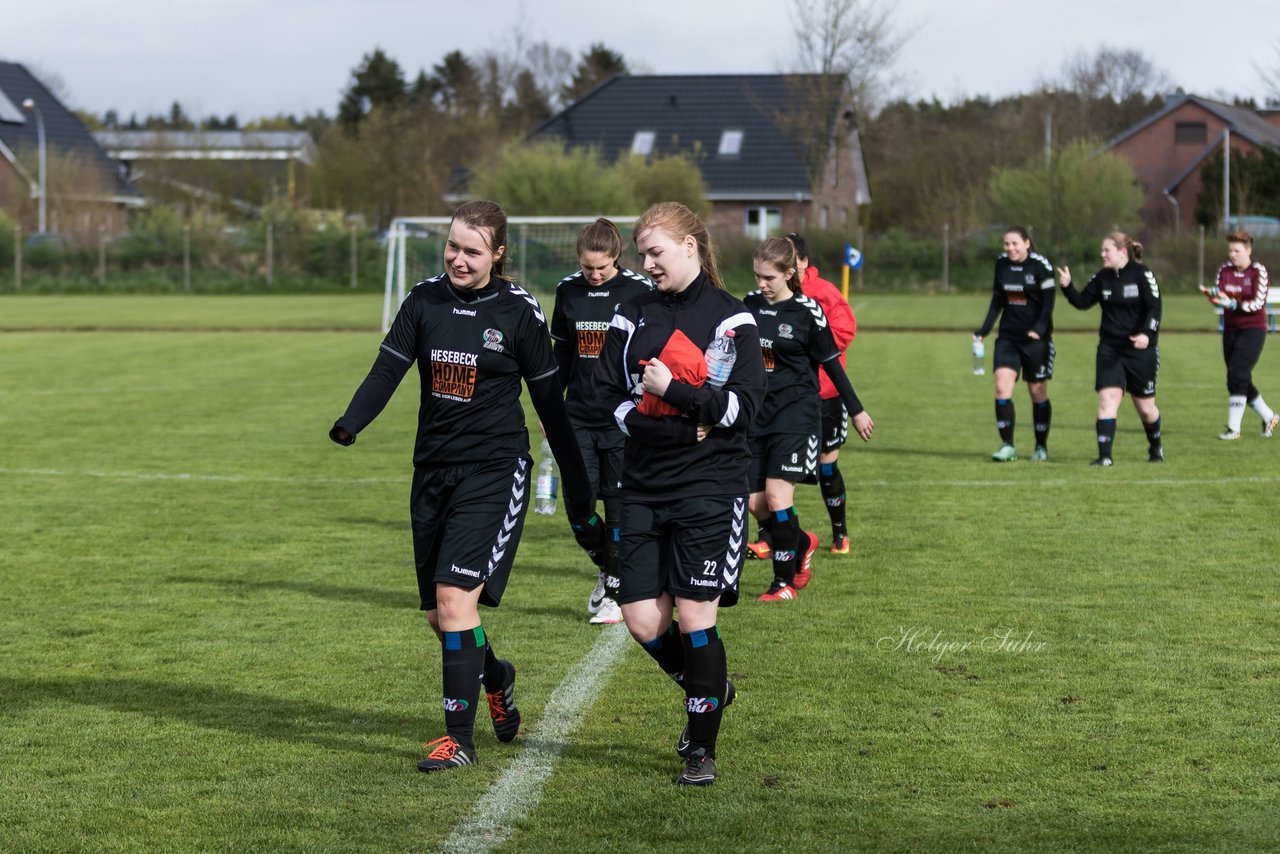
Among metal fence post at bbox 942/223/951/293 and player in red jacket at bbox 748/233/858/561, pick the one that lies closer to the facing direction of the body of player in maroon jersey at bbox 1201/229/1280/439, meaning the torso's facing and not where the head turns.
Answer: the player in red jacket

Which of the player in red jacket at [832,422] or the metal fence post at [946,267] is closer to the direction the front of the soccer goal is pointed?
the player in red jacket

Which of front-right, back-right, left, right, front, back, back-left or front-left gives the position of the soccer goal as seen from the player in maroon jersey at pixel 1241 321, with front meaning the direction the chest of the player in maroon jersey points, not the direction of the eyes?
right

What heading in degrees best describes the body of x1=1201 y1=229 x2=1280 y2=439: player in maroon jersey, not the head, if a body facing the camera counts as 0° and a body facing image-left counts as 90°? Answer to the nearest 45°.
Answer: approximately 45°

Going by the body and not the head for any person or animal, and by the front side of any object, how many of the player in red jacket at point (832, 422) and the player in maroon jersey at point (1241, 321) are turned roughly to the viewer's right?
0

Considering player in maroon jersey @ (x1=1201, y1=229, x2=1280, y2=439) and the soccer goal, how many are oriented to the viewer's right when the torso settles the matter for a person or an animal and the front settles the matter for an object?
0

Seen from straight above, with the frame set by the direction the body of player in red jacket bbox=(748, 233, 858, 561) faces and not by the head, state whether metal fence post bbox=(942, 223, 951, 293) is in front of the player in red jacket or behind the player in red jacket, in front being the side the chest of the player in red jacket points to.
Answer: behind

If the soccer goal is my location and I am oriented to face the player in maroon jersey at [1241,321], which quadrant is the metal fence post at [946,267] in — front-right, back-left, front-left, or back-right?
back-left

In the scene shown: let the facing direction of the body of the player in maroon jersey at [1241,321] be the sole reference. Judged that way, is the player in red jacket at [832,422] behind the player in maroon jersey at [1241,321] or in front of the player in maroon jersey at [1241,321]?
in front

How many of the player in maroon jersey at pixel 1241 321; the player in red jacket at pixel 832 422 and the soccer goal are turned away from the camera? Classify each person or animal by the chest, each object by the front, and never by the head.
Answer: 0

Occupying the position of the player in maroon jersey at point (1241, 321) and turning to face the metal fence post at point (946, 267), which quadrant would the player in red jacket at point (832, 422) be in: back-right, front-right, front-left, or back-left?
back-left

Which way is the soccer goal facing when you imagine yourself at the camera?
facing the viewer

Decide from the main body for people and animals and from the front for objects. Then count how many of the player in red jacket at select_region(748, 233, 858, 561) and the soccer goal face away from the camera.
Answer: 0

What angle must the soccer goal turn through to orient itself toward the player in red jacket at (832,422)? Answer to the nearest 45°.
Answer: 0° — it already faces them

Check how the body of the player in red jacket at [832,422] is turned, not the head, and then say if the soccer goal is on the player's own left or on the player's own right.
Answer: on the player's own right

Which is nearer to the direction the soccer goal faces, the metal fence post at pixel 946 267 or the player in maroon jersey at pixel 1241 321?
the player in maroon jersey

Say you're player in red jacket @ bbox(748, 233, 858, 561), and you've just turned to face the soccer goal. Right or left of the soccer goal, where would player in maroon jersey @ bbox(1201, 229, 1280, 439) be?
right

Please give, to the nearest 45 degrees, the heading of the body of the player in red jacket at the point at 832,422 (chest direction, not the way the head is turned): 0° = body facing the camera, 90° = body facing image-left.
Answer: approximately 45°

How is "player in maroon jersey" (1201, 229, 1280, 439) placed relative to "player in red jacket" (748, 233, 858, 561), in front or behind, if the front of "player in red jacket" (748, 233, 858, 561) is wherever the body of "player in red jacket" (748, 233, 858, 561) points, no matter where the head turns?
behind

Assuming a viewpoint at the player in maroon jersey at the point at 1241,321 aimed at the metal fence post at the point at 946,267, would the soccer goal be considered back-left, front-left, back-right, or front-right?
front-left
